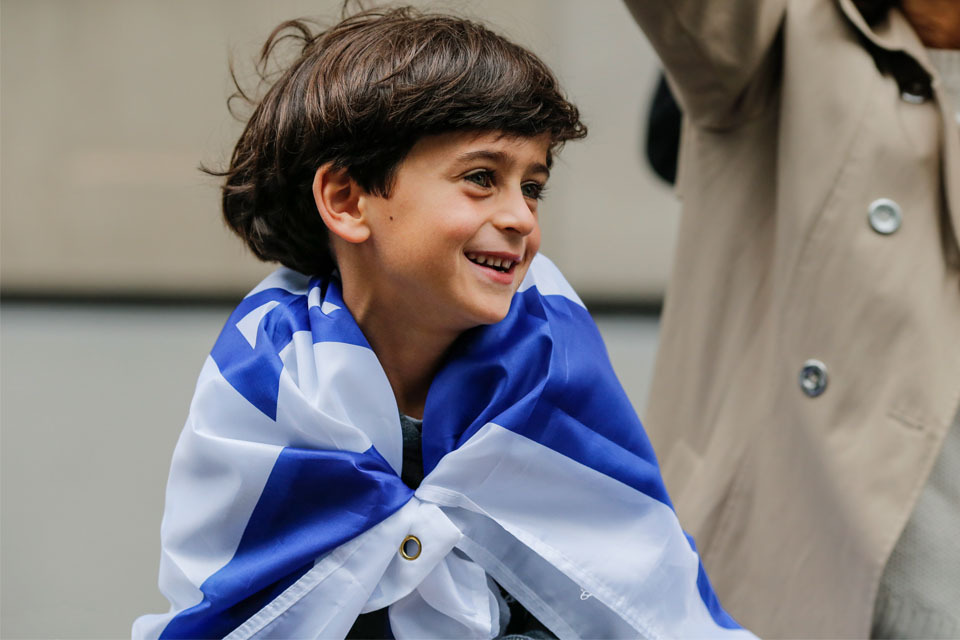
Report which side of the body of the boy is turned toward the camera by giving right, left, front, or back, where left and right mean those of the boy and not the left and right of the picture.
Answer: front

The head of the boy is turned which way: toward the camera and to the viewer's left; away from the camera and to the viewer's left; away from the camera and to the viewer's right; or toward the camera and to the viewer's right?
toward the camera and to the viewer's right
